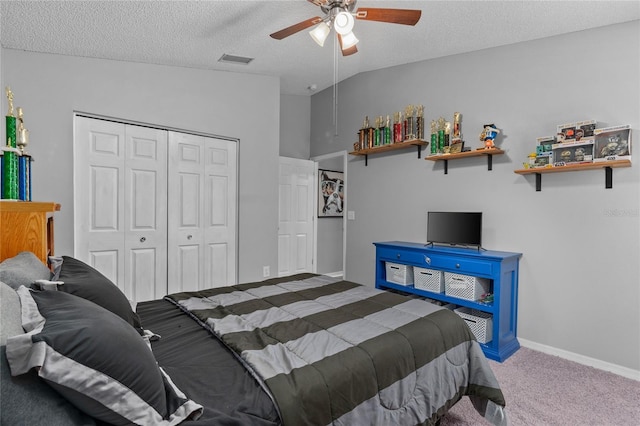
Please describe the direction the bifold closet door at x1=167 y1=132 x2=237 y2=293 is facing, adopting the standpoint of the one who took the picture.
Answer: facing the viewer and to the right of the viewer

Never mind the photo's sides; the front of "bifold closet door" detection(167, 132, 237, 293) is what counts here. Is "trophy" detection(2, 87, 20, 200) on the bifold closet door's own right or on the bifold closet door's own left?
on the bifold closet door's own right

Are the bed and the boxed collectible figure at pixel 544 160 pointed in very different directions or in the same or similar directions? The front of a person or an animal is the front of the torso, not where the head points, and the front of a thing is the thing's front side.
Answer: very different directions

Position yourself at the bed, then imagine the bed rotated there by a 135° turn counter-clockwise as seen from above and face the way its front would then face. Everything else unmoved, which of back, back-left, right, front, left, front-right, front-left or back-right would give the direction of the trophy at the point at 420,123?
back-right

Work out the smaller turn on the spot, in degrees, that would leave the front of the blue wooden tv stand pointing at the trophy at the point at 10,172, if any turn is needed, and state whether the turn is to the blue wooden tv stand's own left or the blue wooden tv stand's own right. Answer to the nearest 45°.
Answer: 0° — it already faces it

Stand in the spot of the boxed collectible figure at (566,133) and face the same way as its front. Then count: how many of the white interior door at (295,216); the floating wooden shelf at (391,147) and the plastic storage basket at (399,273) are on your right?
3

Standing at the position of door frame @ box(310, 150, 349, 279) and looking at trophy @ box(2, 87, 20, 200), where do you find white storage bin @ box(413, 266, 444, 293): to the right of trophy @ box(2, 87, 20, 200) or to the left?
left

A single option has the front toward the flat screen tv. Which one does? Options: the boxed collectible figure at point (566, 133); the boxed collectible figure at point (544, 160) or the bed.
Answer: the bed

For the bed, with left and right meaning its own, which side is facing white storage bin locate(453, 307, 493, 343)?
front

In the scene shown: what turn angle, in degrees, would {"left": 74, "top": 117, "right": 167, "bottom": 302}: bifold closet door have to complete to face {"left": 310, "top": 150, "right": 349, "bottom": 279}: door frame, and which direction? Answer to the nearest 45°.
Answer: approximately 90° to its left
